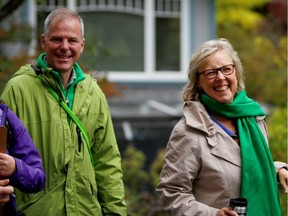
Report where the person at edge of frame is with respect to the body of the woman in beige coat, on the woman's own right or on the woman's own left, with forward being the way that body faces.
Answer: on the woman's own right

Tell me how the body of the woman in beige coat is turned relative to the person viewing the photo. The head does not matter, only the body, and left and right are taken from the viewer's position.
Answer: facing the viewer and to the right of the viewer

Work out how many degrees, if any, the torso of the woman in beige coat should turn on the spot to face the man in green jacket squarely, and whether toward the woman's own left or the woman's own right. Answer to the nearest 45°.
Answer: approximately 135° to the woman's own right

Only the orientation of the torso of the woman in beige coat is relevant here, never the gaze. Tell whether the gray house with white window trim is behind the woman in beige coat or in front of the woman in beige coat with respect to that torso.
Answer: behind
